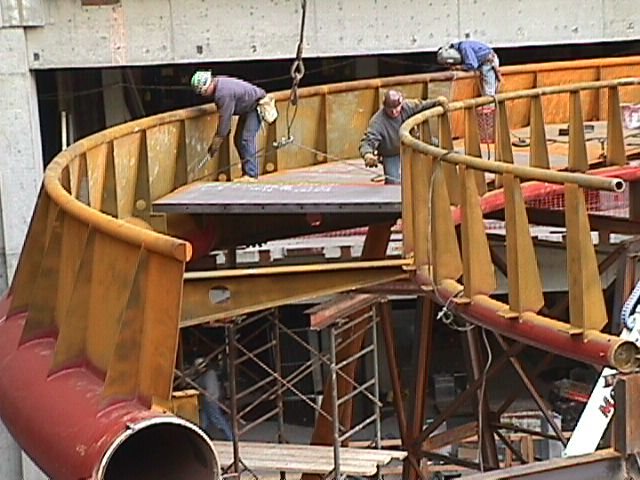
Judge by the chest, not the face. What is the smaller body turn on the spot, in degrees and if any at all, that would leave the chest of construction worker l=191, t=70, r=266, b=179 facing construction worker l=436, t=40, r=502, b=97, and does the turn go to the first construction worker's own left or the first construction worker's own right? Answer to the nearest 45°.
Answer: approximately 135° to the first construction worker's own right

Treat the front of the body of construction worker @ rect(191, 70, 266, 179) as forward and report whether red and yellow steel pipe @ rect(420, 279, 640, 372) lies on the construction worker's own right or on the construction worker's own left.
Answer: on the construction worker's own left

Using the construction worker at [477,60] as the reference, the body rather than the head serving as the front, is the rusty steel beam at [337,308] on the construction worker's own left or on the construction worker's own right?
on the construction worker's own left

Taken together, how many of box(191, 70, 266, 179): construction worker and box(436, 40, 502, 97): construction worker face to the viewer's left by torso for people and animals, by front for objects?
2

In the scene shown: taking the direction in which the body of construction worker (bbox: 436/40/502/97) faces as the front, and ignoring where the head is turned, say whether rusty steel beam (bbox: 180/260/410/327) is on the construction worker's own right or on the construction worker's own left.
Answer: on the construction worker's own left

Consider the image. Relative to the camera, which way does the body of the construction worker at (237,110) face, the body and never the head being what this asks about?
to the viewer's left

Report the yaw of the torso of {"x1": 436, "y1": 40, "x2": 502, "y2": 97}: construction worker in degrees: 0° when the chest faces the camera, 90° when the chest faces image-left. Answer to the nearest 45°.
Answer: approximately 90°

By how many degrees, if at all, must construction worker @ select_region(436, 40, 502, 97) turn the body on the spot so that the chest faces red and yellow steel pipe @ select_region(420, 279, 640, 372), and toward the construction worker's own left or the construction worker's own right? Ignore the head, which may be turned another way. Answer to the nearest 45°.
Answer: approximately 90° to the construction worker's own left
